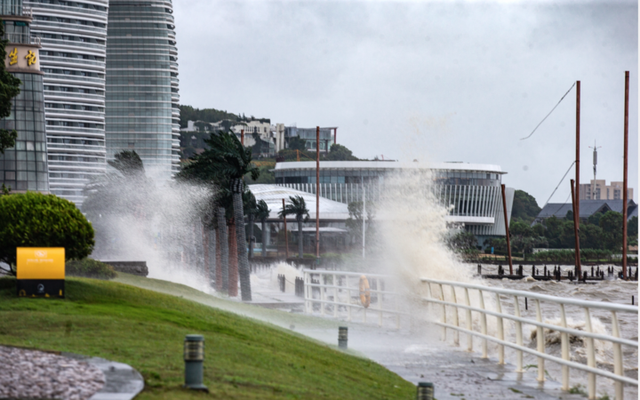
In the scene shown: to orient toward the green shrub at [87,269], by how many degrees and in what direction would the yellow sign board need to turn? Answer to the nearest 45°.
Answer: approximately 180°

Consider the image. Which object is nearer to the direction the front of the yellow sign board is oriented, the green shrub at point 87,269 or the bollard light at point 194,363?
the bollard light

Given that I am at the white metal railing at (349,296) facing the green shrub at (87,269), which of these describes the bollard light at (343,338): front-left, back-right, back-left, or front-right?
back-left

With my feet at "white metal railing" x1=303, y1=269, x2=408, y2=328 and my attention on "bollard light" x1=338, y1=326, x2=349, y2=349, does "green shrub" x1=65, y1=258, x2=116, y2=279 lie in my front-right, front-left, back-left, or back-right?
back-right

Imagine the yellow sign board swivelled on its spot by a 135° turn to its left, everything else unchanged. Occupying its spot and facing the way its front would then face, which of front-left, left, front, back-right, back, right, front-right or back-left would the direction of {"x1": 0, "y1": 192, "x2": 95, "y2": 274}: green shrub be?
front-left

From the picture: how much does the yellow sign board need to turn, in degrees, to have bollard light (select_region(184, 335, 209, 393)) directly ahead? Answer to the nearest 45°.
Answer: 0° — it already faces it

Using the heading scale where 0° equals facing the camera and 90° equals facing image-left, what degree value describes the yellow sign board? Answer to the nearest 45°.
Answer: approximately 0°

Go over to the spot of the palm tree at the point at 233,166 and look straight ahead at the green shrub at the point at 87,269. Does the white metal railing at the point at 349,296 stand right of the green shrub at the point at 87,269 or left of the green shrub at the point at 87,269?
left

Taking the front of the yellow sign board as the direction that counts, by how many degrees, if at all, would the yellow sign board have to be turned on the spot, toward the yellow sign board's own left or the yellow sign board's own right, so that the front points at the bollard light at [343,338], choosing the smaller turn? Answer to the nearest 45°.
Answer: approximately 45° to the yellow sign board's own left

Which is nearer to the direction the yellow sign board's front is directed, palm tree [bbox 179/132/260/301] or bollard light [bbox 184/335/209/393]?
the bollard light

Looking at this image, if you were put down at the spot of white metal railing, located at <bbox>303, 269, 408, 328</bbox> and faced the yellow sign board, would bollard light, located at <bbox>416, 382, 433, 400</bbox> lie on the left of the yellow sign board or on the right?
left
